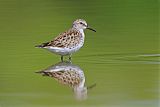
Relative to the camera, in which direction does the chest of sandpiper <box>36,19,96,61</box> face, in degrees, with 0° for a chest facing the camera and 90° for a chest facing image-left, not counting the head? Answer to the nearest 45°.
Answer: approximately 270°
